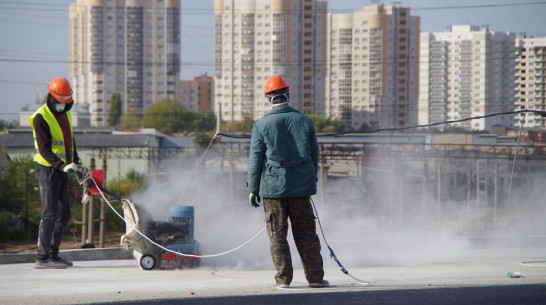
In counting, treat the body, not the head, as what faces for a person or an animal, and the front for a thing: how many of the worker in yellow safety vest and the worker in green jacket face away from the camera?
1

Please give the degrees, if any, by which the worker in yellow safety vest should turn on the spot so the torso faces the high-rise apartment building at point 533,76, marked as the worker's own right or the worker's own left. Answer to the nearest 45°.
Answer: approximately 90° to the worker's own left

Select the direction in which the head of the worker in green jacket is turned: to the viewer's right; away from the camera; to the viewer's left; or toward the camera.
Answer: away from the camera

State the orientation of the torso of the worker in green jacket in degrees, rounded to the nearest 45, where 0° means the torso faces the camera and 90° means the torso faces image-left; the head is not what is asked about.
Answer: approximately 180°

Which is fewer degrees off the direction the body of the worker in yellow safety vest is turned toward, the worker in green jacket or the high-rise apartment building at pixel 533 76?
the worker in green jacket

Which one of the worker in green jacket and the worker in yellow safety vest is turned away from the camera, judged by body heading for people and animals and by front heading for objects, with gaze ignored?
the worker in green jacket

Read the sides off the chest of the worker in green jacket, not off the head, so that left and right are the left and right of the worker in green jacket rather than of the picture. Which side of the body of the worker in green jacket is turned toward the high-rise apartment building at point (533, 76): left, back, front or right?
front

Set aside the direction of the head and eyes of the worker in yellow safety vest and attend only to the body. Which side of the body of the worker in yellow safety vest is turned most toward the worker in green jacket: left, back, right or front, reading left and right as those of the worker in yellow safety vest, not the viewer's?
front

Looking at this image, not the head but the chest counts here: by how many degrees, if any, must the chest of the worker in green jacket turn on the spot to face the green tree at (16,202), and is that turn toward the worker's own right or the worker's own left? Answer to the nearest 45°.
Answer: approximately 45° to the worker's own left

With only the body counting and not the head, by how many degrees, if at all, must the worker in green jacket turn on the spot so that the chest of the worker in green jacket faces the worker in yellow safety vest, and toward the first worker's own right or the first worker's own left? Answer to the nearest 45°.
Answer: approximately 45° to the first worker's own left

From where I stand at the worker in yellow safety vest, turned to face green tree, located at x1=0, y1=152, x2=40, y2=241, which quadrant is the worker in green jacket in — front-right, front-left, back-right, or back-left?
back-right
